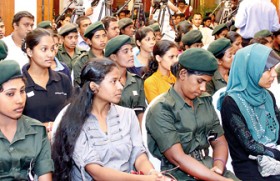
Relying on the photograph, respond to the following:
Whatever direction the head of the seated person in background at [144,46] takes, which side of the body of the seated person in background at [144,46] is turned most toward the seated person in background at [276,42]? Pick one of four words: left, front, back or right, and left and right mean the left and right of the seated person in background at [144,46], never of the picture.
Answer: left

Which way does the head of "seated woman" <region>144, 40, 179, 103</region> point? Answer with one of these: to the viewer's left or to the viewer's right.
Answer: to the viewer's right

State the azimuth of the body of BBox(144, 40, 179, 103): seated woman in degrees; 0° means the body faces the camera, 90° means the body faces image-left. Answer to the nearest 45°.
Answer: approximately 315°

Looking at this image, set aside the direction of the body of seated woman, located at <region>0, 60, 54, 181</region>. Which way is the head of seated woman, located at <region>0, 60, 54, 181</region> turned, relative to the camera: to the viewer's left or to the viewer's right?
to the viewer's right
